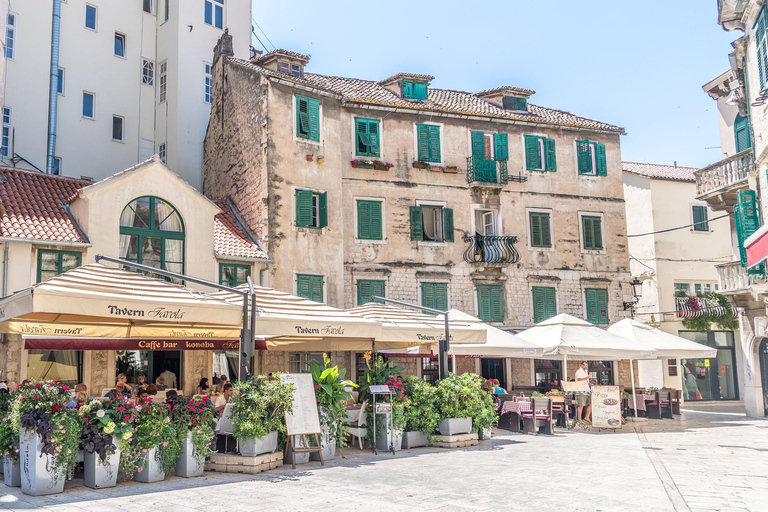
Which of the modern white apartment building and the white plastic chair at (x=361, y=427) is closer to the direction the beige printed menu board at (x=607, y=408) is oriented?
the white plastic chair

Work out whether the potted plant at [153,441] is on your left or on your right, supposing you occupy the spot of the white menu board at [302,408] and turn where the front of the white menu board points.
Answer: on your right

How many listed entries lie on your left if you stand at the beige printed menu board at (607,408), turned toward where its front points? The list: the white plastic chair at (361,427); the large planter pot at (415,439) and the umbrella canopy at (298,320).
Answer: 0

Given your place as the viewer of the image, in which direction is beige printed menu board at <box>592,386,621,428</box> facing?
facing the viewer

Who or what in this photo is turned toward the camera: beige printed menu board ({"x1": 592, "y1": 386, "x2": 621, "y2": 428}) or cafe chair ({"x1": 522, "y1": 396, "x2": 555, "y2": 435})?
the beige printed menu board

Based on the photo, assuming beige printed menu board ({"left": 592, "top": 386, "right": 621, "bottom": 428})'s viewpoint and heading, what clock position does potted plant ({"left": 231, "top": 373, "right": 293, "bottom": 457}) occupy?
The potted plant is roughly at 1 o'clock from the beige printed menu board.

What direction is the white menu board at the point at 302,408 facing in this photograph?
toward the camera

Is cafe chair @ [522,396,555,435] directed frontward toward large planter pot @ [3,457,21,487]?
no

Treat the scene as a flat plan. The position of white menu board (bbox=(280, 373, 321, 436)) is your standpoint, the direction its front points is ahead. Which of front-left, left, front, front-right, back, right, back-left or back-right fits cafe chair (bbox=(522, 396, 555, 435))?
back-left

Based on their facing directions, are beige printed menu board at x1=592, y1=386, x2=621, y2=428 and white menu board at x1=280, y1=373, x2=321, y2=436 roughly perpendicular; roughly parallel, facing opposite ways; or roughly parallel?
roughly parallel

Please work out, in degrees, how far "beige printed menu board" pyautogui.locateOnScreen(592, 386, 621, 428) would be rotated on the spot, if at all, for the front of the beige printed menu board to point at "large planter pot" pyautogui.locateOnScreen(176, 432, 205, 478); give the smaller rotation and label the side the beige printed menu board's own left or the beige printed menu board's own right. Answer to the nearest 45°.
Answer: approximately 45° to the beige printed menu board's own right

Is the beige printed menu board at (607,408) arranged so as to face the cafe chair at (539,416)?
no

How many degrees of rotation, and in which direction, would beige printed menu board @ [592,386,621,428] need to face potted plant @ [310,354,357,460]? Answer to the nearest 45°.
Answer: approximately 45° to its right

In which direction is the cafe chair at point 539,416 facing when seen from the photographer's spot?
facing away from the viewer and to the left of the viewer

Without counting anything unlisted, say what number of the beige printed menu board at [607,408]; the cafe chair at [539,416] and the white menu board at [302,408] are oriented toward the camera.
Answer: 2

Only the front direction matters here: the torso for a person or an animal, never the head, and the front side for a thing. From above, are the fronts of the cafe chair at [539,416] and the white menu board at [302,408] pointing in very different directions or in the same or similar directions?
very different directions

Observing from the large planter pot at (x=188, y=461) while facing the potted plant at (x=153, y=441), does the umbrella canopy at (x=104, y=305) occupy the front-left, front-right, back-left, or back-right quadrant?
front-right
